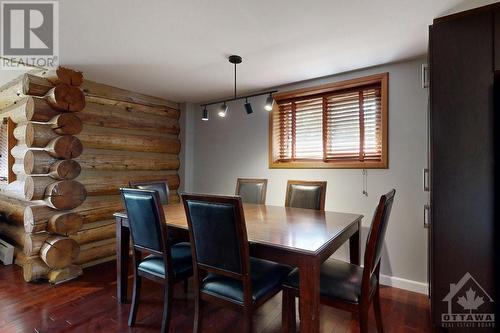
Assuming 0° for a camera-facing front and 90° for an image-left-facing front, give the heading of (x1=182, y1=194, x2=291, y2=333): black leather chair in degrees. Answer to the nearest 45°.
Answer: approximately 225°

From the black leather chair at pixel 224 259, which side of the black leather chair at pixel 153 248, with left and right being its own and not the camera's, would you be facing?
right

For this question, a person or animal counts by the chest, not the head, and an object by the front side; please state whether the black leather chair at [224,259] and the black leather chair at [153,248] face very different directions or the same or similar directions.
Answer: same or similar directions

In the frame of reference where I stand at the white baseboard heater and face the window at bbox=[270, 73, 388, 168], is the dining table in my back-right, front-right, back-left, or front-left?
front-right

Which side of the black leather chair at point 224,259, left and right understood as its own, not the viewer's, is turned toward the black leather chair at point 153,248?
left

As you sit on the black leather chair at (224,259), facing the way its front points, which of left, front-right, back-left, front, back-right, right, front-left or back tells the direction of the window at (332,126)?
front

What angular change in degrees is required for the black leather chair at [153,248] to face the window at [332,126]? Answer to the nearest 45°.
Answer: approximately 45° to its right

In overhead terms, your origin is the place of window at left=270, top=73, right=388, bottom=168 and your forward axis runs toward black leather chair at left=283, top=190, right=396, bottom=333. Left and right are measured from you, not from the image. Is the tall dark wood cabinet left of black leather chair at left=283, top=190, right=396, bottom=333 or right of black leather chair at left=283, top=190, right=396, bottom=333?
left

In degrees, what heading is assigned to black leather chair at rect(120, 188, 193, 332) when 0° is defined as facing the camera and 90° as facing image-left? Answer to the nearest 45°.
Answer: approximately 225°

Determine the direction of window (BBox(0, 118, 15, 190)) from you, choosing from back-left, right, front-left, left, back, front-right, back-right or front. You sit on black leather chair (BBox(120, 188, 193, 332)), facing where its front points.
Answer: left

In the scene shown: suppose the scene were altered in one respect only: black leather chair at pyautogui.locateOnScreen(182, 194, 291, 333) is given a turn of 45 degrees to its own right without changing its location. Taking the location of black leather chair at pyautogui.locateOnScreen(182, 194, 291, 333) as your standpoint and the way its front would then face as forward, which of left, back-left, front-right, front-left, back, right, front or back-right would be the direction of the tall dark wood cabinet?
front

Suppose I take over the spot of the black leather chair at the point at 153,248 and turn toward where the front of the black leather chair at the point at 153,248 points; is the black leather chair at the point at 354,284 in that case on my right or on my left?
on my right

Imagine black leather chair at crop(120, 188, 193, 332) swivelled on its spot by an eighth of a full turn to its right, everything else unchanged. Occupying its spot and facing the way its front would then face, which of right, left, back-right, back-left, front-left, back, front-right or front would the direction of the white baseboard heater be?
back-left

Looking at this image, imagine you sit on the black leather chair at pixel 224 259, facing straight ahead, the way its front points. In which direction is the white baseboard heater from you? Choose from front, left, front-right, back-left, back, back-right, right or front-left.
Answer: left
